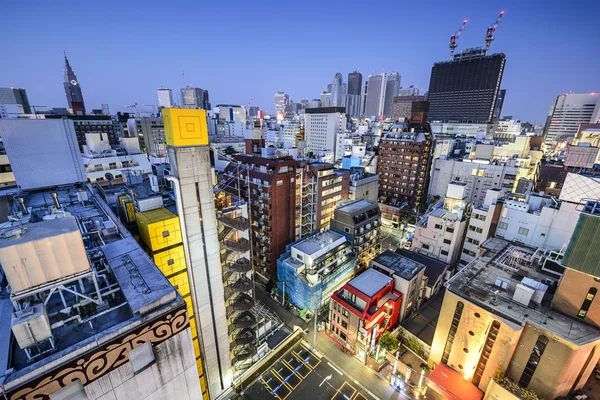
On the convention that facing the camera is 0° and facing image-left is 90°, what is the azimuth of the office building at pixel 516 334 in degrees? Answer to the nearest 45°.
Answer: approximately 45°

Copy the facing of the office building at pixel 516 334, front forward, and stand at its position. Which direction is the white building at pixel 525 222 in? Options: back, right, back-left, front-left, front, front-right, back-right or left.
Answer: back-right

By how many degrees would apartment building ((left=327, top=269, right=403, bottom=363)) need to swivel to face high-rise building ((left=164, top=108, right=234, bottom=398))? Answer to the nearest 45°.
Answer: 0° — it already faces it

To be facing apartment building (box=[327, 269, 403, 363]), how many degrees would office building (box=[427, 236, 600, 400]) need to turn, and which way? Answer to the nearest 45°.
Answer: approximately 45° to its right

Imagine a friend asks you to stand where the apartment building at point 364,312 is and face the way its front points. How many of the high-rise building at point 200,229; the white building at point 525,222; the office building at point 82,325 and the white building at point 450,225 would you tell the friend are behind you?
2

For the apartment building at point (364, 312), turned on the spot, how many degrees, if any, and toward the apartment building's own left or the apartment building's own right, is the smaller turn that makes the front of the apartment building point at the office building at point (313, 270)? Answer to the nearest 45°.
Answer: approximately 90° to the apartment building's own right

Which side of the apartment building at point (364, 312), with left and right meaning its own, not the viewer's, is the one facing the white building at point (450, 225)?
back

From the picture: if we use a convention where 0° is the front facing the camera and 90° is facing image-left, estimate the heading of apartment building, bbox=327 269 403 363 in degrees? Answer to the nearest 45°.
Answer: approximately 45°
